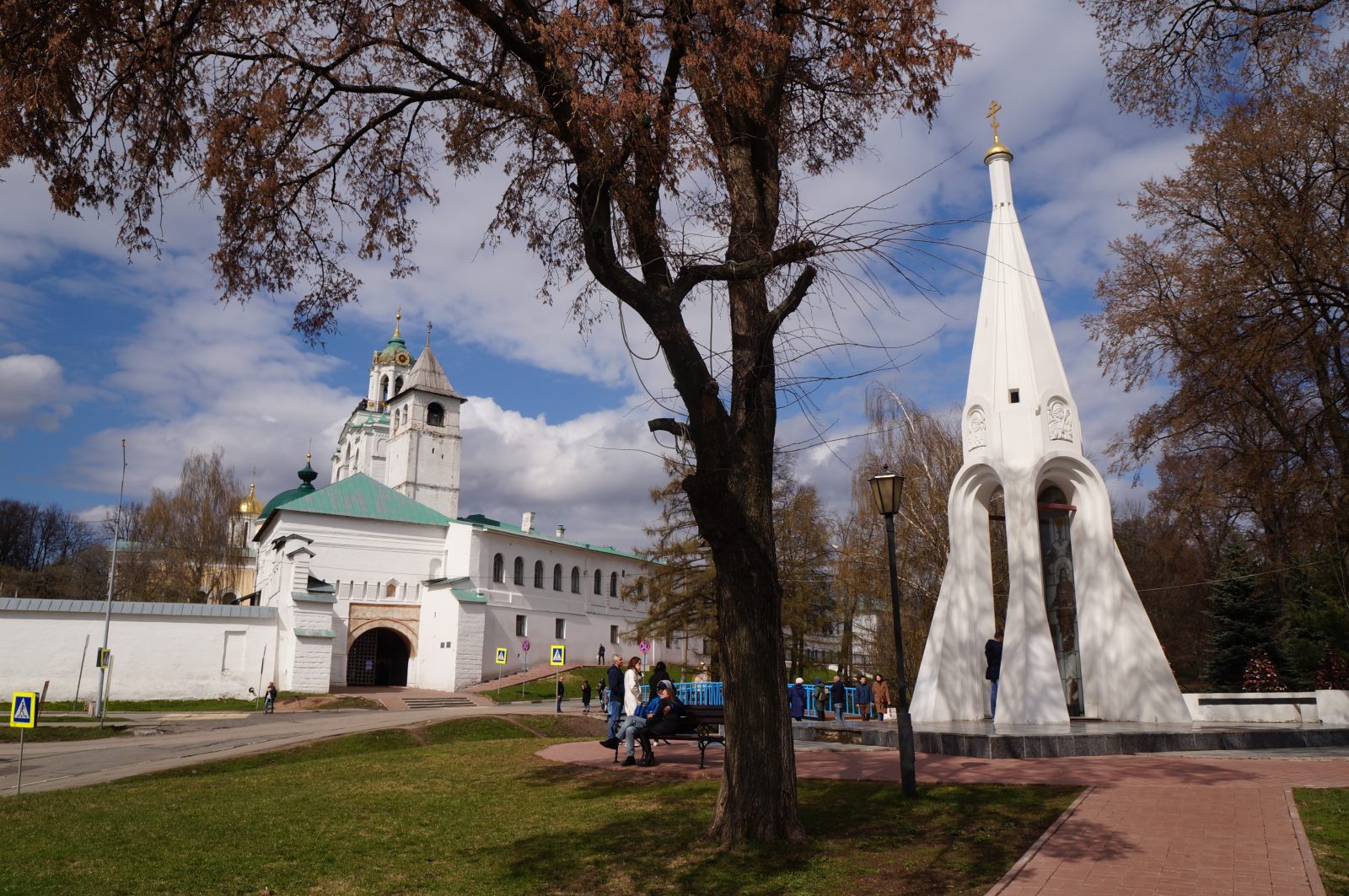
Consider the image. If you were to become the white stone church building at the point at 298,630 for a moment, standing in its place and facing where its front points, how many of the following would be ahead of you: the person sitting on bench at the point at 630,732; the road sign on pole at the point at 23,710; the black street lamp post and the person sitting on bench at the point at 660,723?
4

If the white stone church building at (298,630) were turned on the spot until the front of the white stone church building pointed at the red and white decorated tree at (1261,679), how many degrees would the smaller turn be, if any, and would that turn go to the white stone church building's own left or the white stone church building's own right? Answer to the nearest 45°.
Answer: approximately 45° to the white stone church building's own left

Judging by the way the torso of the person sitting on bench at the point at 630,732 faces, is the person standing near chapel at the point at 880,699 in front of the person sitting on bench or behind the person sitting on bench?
behind

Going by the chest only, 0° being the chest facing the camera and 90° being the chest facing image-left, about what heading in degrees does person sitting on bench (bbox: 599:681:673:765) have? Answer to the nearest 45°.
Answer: approximately 45°

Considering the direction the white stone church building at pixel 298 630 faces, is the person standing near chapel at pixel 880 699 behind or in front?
in front

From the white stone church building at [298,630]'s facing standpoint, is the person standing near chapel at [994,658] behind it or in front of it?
in front

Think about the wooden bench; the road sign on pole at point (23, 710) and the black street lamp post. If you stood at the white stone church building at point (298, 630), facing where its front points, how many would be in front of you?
3

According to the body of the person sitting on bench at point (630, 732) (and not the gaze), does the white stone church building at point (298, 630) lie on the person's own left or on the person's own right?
on the person's own right

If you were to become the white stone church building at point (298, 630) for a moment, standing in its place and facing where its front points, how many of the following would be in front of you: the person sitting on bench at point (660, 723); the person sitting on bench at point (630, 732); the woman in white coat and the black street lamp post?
4

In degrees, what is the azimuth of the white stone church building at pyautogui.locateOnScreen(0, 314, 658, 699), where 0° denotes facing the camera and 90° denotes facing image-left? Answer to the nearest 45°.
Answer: approximately 0°
